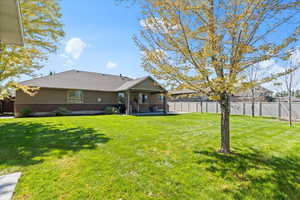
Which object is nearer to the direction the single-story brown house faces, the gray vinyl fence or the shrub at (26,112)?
the gray vinyl fence
